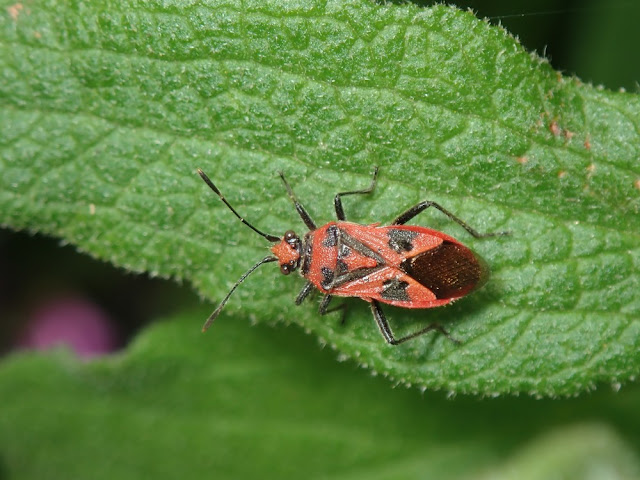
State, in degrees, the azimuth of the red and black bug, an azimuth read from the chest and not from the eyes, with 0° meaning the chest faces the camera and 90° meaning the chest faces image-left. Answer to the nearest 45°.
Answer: approximately 90°
